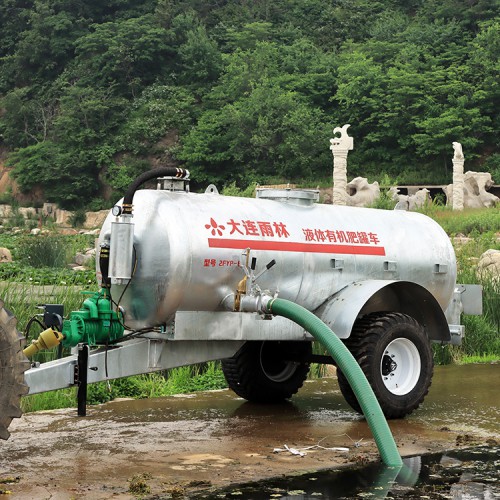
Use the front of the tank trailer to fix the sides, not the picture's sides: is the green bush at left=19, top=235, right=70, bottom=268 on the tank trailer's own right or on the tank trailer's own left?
on the tank trailer's own right

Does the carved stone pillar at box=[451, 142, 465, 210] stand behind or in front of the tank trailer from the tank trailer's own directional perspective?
behind

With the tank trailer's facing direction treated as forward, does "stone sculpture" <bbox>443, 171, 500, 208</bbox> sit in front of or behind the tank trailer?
behind

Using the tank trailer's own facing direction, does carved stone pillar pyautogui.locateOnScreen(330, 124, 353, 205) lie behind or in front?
behind

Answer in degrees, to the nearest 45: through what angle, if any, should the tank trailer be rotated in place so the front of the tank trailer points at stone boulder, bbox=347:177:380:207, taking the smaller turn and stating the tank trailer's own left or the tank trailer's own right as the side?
approximately 135° to the tank trailer's own right

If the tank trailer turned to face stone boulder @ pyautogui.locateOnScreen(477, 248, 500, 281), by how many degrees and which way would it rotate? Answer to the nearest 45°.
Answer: approximately 180°

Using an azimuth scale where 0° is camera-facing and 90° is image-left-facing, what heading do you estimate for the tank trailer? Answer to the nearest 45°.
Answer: approximately 45°
